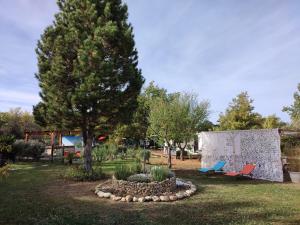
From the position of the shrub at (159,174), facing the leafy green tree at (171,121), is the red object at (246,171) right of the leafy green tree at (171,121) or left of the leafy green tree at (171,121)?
right

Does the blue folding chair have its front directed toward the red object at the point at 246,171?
no

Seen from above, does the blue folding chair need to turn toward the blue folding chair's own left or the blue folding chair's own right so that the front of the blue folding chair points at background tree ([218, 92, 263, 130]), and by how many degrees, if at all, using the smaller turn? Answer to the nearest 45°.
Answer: approximately 90° to the blue folding chair's own right

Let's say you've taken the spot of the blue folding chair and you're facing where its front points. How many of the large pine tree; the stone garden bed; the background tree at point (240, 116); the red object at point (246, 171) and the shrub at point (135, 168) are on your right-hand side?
1

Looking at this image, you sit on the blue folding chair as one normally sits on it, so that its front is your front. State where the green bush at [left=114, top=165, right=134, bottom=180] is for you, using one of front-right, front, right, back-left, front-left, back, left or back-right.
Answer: front-left

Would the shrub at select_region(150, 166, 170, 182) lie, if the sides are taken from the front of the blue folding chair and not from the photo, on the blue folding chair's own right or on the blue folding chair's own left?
on the blue folding chair's own left

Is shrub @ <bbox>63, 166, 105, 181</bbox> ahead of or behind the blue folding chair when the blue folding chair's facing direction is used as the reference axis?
ahead

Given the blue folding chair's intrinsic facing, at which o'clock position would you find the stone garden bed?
The stone garden bed is roughly at 10 o'clock from the blue folding chair.

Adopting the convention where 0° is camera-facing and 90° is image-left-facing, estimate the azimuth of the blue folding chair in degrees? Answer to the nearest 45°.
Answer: approximately 90°

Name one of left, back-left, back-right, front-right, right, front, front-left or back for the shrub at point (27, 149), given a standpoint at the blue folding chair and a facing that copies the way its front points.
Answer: front

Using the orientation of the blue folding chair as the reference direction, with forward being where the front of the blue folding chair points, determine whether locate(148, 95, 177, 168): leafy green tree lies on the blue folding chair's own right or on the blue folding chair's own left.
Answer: on the blue folding chair's own right

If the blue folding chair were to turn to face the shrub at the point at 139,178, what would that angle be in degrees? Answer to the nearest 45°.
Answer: approximately 45° to its left

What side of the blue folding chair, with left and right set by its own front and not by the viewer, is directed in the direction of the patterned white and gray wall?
back

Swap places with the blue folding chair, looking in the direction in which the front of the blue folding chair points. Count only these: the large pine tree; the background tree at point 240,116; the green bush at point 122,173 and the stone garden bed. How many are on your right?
1

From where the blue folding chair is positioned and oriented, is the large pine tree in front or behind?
in front
